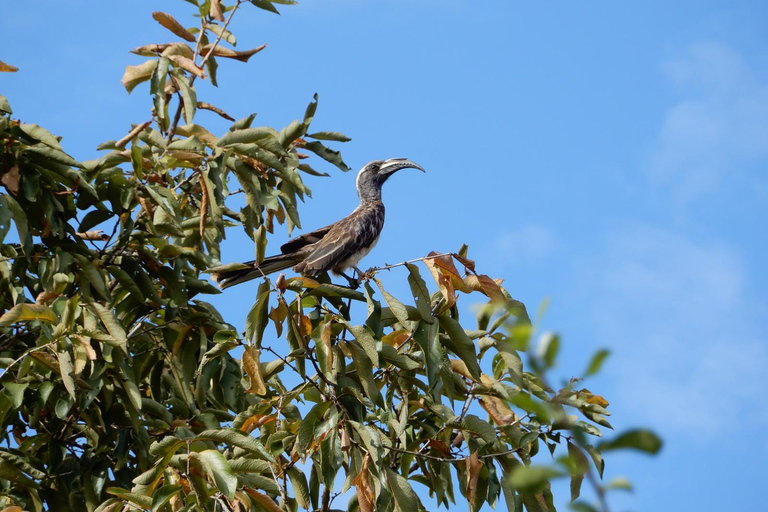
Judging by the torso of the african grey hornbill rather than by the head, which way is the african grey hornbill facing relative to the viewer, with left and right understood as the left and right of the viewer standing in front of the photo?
facing to the right of the viewer
